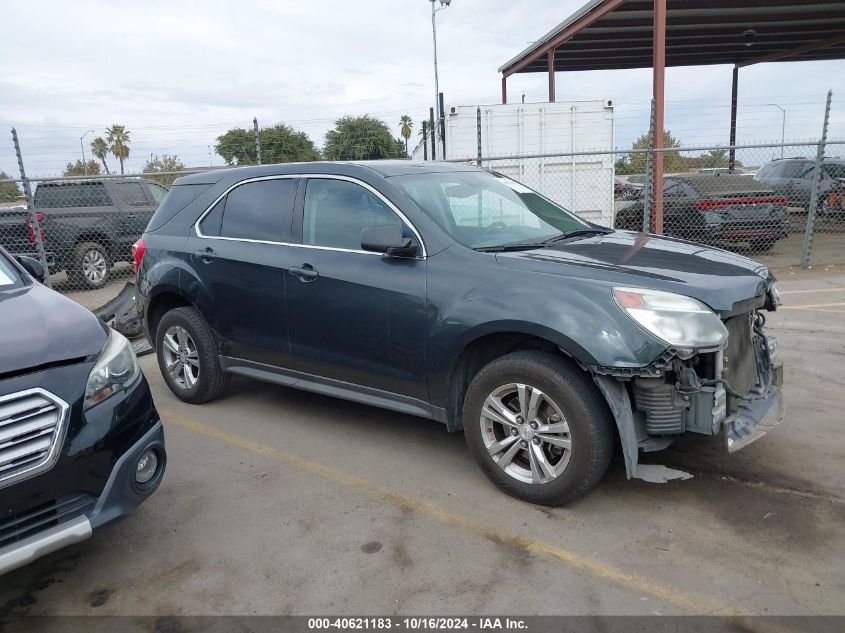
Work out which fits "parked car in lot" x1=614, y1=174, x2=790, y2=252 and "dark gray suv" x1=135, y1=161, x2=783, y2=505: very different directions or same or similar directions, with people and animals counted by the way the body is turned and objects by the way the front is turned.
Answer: very different directions

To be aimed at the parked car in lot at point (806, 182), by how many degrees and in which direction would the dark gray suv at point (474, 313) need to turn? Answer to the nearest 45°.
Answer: approximately 90° to its left

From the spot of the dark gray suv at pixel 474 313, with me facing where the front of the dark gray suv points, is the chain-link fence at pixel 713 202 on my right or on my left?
on my left

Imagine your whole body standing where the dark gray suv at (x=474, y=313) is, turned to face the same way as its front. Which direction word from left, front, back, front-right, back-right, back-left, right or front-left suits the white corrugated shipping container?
back-left

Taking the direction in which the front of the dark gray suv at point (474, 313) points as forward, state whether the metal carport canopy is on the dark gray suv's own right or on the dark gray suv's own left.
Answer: on the dark gray suv's own left

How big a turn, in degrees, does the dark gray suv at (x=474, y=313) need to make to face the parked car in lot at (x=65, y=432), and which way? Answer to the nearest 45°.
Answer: approximately 90° to its right

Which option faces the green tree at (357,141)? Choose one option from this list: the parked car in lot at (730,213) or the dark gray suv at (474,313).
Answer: the parked car in lot

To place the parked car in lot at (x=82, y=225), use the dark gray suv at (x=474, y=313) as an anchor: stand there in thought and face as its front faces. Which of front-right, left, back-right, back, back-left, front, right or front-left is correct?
back

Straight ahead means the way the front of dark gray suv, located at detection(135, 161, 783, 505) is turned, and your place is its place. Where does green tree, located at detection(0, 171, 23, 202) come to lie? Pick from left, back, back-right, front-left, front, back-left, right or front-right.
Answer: back

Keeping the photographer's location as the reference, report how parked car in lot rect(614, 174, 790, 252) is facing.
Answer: facing away from the viewer and to the left of the viewer
